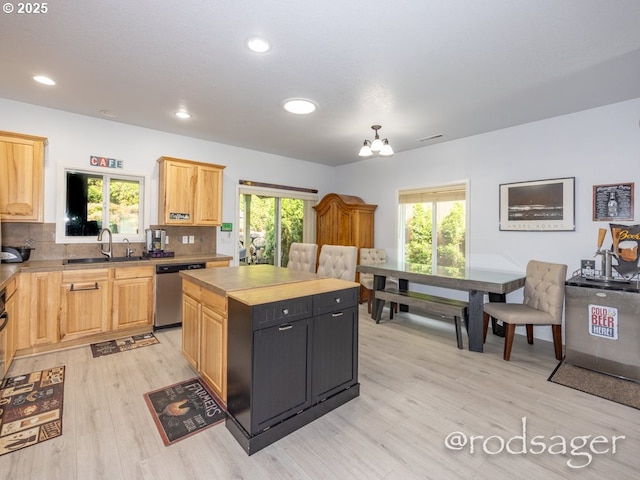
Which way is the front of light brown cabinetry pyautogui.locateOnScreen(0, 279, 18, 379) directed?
to the viewer's right

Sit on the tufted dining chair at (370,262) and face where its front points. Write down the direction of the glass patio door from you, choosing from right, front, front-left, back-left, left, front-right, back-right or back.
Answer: back-right

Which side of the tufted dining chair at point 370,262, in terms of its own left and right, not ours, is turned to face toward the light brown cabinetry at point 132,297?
right

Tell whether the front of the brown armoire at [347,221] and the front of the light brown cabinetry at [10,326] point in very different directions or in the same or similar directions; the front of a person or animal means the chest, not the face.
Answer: very different directions

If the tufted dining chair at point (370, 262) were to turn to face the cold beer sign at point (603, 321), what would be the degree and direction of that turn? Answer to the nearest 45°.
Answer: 0° — it already faces it

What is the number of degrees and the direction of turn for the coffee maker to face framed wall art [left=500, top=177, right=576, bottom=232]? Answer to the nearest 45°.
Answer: approximately 45° to its left

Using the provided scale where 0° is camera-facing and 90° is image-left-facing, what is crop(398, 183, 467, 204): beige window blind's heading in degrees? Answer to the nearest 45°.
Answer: approximately 45°

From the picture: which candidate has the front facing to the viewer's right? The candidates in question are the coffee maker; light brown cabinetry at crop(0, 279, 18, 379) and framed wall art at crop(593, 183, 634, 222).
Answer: the light brown cabinetry

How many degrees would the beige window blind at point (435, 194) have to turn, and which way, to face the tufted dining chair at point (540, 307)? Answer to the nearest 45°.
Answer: approximately 90° to its left
